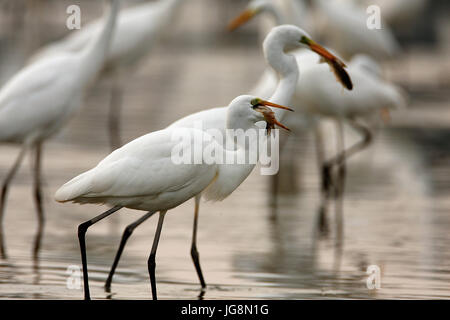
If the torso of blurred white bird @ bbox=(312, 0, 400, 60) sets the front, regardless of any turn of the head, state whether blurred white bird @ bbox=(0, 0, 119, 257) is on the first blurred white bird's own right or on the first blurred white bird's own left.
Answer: on the first blurred white bird's own left

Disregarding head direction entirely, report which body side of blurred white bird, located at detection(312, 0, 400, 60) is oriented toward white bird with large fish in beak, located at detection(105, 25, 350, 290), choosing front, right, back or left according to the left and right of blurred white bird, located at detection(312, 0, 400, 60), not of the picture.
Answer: left

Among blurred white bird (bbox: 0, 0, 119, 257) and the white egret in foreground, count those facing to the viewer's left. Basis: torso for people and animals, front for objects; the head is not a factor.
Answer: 0

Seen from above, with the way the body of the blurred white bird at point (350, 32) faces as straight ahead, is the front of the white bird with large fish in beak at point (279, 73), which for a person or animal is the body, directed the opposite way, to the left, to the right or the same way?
the opposite way

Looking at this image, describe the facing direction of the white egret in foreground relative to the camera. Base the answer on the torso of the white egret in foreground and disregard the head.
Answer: to the viewer's right

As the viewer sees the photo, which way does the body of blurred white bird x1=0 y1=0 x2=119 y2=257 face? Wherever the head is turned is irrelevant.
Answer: to the viewer's right

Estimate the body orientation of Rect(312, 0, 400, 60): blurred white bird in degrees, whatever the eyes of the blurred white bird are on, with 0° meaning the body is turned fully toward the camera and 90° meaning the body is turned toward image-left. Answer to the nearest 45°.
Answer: approximately 90°

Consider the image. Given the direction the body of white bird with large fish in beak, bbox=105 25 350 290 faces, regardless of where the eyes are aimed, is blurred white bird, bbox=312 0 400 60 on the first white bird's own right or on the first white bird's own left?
on the first white bird's own left

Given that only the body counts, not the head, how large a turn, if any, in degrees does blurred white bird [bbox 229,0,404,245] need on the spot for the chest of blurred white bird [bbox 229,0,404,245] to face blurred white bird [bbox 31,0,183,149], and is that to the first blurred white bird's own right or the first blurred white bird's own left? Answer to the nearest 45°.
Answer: approximately 45° to the first blurred white bird's own right

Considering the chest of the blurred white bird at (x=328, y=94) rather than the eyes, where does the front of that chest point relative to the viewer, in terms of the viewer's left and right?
facing to the left of the viewer

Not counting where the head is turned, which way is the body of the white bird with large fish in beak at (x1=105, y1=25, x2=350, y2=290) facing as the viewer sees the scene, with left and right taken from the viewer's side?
facing to the right of the viewer

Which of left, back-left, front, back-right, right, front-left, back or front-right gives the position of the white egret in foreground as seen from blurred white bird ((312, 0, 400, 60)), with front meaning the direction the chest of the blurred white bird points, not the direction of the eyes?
left
